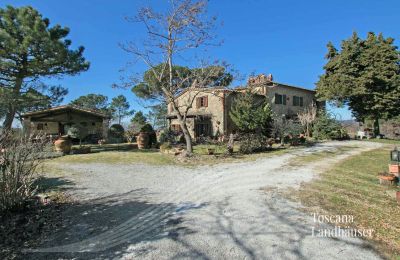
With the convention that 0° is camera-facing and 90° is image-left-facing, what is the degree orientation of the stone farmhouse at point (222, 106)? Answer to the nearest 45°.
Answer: approximately 0°

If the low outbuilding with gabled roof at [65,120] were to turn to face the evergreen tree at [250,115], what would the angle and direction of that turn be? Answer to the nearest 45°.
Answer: approximately 45° to its left

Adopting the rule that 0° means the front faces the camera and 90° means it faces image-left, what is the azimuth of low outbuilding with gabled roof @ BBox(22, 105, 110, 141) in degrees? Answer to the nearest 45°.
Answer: approximately 0°

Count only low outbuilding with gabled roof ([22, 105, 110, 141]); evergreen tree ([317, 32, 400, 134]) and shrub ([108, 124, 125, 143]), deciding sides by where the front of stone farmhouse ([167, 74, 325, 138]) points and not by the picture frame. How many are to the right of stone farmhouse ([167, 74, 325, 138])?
2

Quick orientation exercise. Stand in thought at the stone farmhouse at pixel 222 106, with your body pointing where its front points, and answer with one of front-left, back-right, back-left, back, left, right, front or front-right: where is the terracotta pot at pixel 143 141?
front-right

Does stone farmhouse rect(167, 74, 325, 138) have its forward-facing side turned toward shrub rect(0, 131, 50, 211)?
yes

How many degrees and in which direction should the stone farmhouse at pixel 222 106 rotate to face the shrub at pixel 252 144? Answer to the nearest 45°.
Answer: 0° — it already faces it

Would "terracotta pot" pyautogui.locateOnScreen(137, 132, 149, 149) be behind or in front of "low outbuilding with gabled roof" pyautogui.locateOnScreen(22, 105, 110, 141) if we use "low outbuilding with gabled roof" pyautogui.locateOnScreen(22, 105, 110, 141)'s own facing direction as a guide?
in front

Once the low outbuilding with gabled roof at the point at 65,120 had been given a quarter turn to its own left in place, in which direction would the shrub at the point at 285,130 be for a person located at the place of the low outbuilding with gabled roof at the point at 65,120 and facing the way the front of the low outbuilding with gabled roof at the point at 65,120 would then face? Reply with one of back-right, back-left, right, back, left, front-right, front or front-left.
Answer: front-right

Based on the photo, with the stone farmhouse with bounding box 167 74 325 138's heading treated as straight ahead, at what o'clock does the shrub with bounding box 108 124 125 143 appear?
The shrub is roughly at 3 o'clock from the stone farmhouse.

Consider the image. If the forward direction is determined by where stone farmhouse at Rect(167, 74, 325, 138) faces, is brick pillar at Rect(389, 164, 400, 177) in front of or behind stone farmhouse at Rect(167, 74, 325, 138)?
in front

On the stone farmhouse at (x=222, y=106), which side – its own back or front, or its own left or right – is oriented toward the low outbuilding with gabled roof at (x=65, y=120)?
right

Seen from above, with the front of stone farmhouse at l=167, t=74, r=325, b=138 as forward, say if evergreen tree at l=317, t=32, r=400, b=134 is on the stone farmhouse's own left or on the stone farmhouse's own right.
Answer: on the stone farmhouse's own left

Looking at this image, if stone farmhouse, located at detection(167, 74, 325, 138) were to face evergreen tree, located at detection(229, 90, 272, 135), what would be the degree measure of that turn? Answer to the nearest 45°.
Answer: approximately 45° to its left

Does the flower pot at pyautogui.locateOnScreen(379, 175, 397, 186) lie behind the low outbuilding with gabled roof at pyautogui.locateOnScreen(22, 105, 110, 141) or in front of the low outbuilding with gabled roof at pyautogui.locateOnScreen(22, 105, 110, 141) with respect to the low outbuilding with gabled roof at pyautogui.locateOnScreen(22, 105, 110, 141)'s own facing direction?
in front

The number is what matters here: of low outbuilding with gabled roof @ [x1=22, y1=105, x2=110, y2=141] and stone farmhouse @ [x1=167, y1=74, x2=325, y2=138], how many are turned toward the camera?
2
